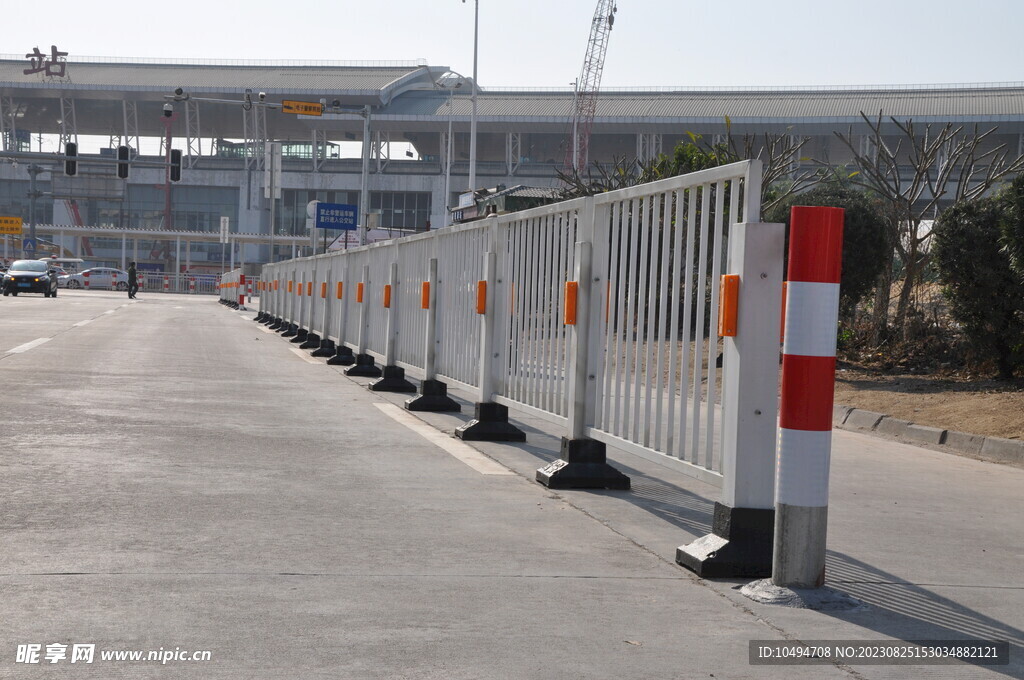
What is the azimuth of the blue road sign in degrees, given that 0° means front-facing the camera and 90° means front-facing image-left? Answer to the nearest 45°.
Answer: approximately 0°

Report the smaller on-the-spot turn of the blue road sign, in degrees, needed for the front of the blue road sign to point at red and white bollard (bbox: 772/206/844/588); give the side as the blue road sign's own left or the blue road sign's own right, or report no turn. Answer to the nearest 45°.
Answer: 0° — it already faces it

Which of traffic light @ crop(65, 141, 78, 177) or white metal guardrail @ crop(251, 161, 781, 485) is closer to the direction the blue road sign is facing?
the white metal guardrail

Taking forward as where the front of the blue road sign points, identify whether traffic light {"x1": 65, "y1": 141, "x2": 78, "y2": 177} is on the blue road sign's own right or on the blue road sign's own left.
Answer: on the blue road sign's own right

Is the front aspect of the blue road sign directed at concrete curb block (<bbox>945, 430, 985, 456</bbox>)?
yes

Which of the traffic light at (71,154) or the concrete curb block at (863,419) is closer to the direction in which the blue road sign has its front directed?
the concrete curb block
